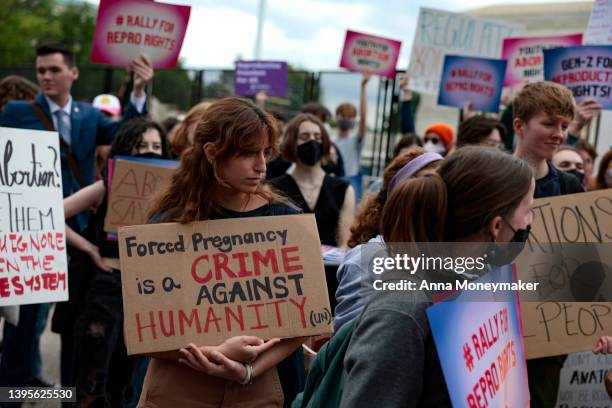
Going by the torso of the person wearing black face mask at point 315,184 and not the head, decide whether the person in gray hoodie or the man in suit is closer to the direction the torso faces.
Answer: the person in gray hoodie

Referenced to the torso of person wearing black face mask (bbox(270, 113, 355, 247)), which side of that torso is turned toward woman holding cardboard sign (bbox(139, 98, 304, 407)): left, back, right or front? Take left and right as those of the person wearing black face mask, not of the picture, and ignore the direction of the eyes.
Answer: front

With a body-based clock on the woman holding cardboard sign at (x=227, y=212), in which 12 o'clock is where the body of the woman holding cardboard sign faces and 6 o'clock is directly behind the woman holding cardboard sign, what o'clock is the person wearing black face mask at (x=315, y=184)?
The person wearing black face mask is roughly at 8 o'clock from the woman holding cardboard sign.

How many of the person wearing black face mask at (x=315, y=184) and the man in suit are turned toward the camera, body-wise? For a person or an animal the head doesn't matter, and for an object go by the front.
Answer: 2

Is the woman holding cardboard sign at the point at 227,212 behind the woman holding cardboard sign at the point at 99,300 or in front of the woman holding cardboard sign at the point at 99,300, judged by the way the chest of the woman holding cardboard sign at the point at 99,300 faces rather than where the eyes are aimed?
in front

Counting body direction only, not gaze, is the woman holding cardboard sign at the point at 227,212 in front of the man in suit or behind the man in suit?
in front

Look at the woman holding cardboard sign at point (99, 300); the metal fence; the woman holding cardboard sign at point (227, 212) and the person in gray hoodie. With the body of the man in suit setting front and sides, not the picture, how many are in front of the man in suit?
3

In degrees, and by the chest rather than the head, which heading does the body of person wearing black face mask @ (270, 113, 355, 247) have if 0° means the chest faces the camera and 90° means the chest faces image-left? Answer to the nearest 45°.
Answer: approximately 0°

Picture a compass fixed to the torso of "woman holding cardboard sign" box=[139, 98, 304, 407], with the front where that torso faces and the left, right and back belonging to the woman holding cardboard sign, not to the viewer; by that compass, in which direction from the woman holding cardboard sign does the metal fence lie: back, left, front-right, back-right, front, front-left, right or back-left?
back-left

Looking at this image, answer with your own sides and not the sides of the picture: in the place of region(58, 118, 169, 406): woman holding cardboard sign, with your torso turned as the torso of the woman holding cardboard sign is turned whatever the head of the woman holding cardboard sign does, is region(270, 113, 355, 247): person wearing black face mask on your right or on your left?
on your left

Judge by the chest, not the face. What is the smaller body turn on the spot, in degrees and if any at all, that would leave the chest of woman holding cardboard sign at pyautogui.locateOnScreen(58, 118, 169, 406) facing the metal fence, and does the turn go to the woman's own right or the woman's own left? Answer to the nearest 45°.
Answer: approximately 135° to the woman's own left

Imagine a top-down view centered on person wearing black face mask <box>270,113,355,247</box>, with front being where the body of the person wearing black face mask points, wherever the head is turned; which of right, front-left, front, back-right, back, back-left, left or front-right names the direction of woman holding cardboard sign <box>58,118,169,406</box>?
front-right
